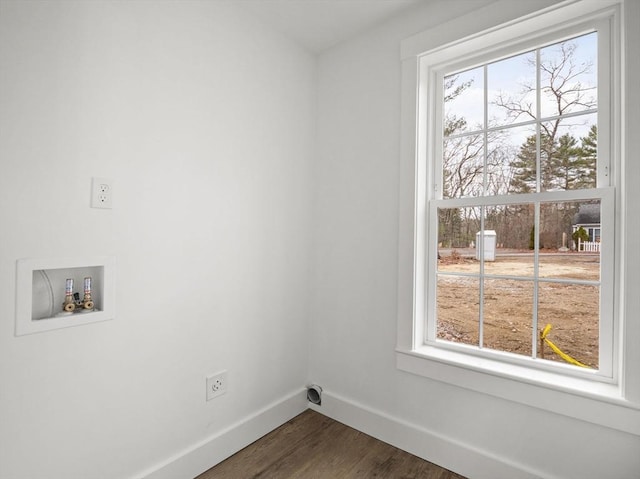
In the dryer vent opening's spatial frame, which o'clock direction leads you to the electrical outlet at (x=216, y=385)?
The electrical outlet is roughly at 12 o'clock from the dryer vent opening.

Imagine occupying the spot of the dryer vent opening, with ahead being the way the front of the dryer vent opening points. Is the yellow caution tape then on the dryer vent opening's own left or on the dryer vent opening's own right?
on the dryer vent opening's own left

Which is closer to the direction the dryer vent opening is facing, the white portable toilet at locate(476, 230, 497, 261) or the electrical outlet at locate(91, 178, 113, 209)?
the electrical outlet

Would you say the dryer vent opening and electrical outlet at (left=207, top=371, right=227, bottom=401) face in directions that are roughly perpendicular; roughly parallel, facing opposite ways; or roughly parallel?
roughly perpendicular

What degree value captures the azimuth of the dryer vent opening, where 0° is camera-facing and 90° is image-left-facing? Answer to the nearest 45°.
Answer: approximately 45°

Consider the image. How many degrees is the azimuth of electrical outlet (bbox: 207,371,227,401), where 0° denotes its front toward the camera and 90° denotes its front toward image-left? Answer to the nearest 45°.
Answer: approximately 315°

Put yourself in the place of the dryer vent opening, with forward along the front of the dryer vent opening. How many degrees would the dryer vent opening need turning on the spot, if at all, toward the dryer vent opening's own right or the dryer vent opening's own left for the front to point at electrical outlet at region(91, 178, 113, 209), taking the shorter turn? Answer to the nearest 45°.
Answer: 0° — it already faces it
